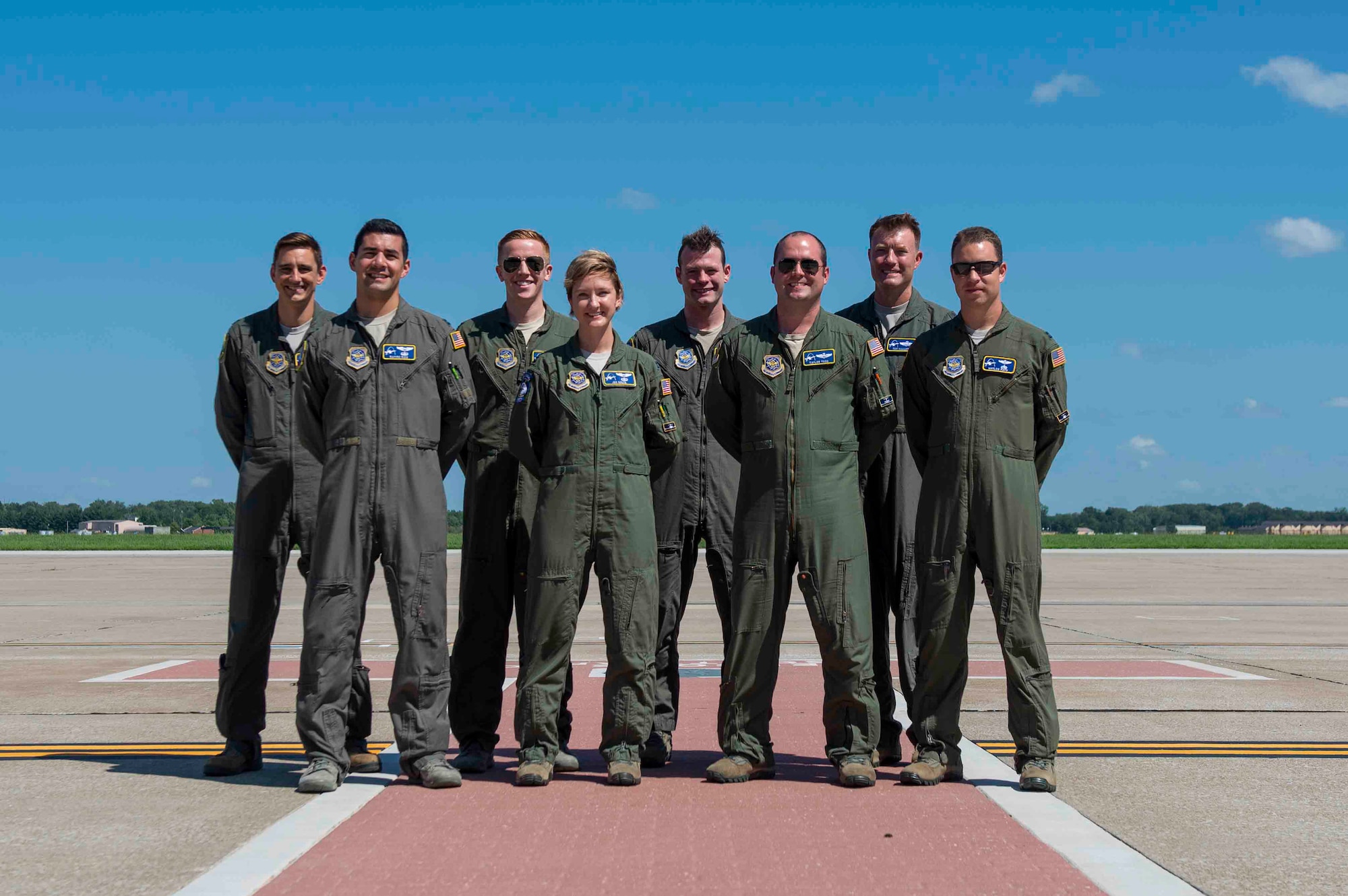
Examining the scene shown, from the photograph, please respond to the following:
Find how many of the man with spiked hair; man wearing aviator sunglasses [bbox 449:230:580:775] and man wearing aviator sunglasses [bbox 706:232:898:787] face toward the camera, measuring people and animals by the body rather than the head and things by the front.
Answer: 3

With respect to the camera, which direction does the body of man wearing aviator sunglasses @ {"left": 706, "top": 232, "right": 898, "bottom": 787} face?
toward the camera

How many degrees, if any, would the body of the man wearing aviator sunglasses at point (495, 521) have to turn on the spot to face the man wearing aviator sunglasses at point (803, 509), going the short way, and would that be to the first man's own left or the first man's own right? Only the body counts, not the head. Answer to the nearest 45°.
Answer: approximately 45° to the first man's own left

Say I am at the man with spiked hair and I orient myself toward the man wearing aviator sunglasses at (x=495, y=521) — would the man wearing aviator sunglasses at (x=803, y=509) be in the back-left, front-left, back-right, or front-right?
back-left

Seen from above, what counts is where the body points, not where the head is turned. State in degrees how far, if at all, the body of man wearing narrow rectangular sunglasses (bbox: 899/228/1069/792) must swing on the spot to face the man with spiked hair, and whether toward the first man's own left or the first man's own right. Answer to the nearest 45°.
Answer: approximately 90° to the first man's own right

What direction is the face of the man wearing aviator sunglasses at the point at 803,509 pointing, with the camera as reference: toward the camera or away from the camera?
toward the camera

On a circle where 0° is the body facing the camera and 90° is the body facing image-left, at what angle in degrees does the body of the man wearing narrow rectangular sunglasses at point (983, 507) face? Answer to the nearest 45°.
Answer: approximately 0°

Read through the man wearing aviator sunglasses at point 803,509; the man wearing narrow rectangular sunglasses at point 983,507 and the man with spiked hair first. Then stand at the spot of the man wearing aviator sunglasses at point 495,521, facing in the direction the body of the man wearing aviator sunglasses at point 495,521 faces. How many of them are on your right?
0

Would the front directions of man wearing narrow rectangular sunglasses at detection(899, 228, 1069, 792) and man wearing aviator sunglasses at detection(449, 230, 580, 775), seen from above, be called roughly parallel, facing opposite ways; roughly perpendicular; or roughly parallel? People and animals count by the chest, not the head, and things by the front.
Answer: roughly parallel

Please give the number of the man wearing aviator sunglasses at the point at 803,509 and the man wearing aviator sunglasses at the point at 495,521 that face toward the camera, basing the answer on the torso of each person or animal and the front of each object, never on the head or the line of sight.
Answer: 2

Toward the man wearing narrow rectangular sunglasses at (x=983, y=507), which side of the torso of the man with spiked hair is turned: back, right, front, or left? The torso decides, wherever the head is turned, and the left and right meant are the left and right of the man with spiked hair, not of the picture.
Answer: left

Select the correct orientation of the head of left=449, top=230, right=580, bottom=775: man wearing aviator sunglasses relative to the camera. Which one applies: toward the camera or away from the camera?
toward the camera

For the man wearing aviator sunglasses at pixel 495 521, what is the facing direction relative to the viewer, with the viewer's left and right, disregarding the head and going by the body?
facing the viewer

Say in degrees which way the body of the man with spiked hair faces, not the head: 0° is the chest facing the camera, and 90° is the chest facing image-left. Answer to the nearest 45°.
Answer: approximately 0°

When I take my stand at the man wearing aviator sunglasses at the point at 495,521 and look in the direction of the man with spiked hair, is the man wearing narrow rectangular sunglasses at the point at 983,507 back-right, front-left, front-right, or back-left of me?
front-right

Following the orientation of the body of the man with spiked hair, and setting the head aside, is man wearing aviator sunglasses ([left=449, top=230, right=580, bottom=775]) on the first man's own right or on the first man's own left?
on the first man's own right

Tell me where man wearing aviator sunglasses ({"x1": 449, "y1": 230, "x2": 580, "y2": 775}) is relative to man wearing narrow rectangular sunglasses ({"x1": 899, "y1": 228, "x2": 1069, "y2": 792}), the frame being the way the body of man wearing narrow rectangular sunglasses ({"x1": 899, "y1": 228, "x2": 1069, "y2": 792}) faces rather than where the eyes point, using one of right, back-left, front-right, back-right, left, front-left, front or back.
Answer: right

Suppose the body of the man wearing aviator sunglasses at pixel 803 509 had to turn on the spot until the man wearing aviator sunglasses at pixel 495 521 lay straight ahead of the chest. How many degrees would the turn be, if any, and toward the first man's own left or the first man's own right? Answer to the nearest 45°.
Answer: approximately 90° to the first man's own right
